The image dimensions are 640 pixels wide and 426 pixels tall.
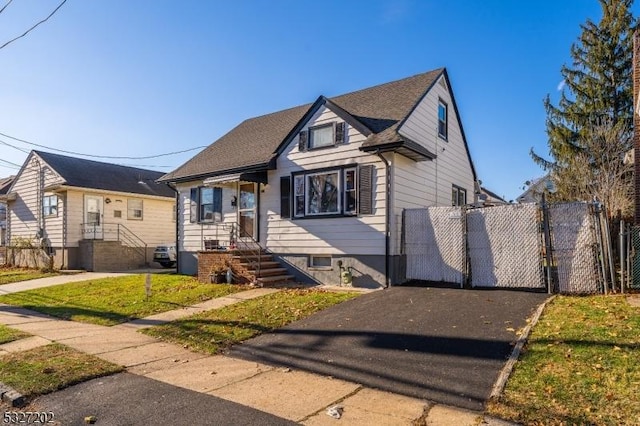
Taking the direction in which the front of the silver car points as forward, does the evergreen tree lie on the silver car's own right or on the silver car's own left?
on the silver car's own right

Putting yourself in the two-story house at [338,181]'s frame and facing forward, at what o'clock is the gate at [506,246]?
The gate is roughly at 9 o'clock from the two-story house.

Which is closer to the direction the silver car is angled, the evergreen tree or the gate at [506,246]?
the evergreen tree

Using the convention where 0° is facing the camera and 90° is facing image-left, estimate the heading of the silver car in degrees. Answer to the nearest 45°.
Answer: approximately 225°

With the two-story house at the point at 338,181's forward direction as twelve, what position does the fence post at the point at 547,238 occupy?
The fence post is roughly at 9 o'clock from the two-story house.

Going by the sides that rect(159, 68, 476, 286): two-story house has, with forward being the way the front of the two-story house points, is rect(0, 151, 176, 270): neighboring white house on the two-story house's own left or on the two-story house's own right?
on the two-story house's own right

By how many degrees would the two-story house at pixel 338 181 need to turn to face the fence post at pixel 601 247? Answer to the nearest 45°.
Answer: approximately 90° to its left

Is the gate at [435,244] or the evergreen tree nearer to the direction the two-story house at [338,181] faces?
the gate

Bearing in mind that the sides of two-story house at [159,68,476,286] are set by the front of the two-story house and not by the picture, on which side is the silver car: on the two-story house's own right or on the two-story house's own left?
on the two-story house's own right

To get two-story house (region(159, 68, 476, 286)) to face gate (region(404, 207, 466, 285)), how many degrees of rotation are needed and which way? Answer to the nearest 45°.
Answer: approximately 90° to its left

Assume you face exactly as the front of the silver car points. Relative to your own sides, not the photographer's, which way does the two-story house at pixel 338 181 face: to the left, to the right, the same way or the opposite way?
the opposite way
